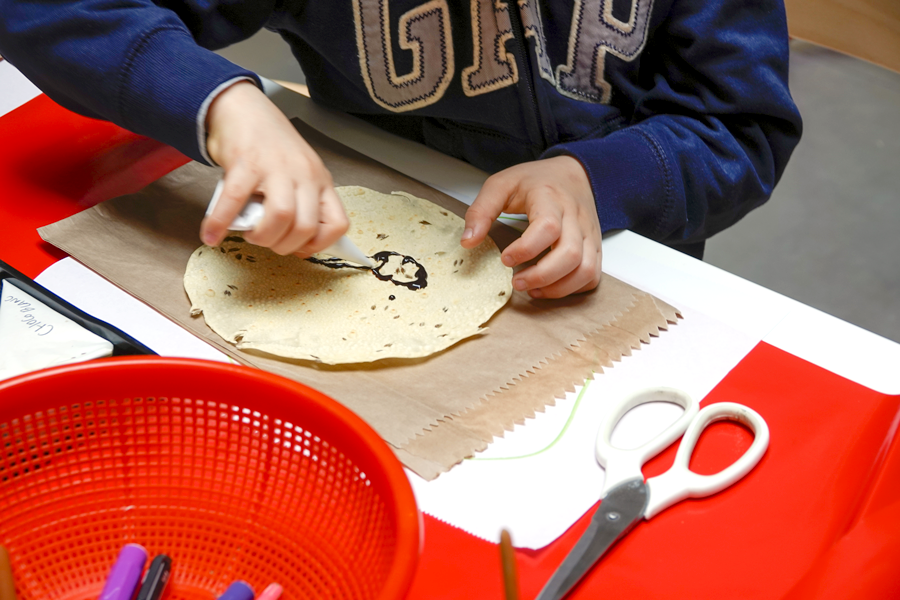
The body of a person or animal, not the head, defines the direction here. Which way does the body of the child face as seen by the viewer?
toward the camera

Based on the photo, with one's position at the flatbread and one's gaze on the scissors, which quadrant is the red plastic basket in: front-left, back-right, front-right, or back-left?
front-right
